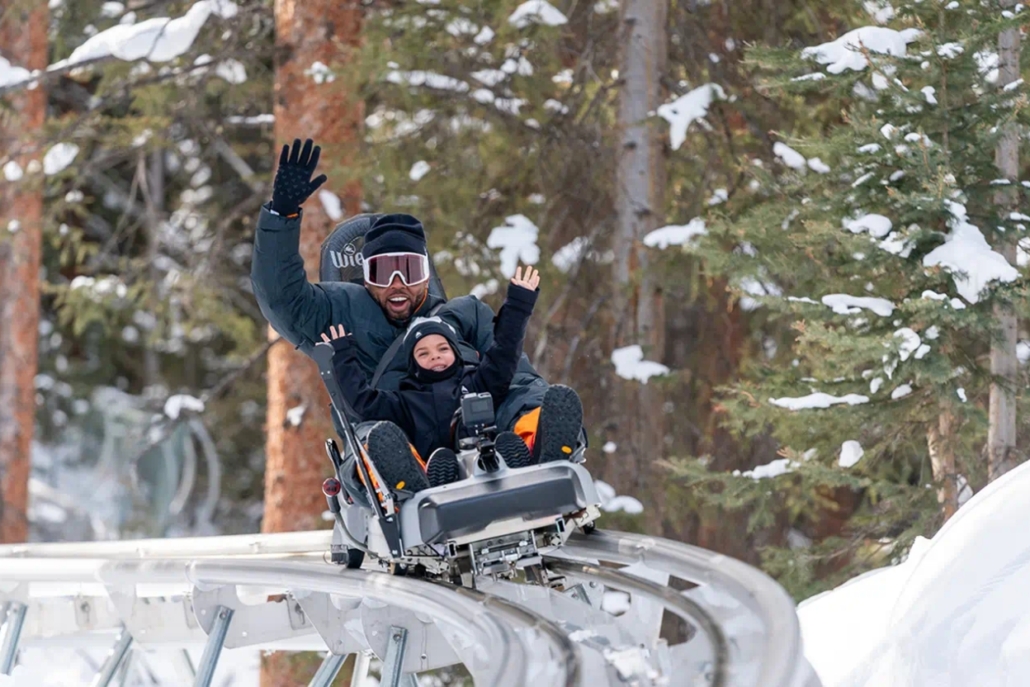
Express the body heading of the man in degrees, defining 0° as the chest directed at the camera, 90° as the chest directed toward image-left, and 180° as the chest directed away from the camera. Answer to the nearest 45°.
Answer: approximately 0°

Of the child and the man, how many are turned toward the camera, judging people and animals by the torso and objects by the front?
2

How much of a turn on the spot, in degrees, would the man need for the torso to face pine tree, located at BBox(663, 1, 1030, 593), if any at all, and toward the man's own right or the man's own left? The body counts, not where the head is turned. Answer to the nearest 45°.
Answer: approximately 90° to the man's own left

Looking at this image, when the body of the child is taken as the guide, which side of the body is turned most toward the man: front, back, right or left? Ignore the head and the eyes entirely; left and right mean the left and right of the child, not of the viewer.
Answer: back

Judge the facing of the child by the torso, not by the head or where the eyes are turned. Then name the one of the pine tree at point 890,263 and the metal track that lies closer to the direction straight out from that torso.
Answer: the metal track

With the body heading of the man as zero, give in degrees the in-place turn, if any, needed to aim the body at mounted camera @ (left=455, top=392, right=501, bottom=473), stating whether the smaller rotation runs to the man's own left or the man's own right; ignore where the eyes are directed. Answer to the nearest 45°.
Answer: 0° — they already face it

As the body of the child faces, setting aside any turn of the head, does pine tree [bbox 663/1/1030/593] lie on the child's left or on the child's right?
on the child's left
